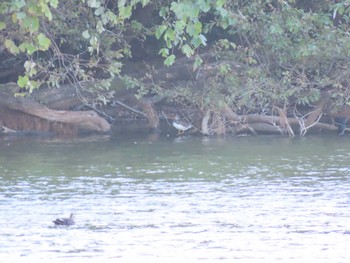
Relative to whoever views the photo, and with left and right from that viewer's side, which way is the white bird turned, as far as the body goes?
facing to the left of the viewer

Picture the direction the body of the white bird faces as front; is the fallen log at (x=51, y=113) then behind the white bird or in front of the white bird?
in front

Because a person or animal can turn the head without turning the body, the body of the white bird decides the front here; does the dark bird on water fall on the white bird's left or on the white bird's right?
on the white bird's left

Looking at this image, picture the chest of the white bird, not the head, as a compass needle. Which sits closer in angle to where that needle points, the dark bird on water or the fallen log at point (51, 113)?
the fallen log
